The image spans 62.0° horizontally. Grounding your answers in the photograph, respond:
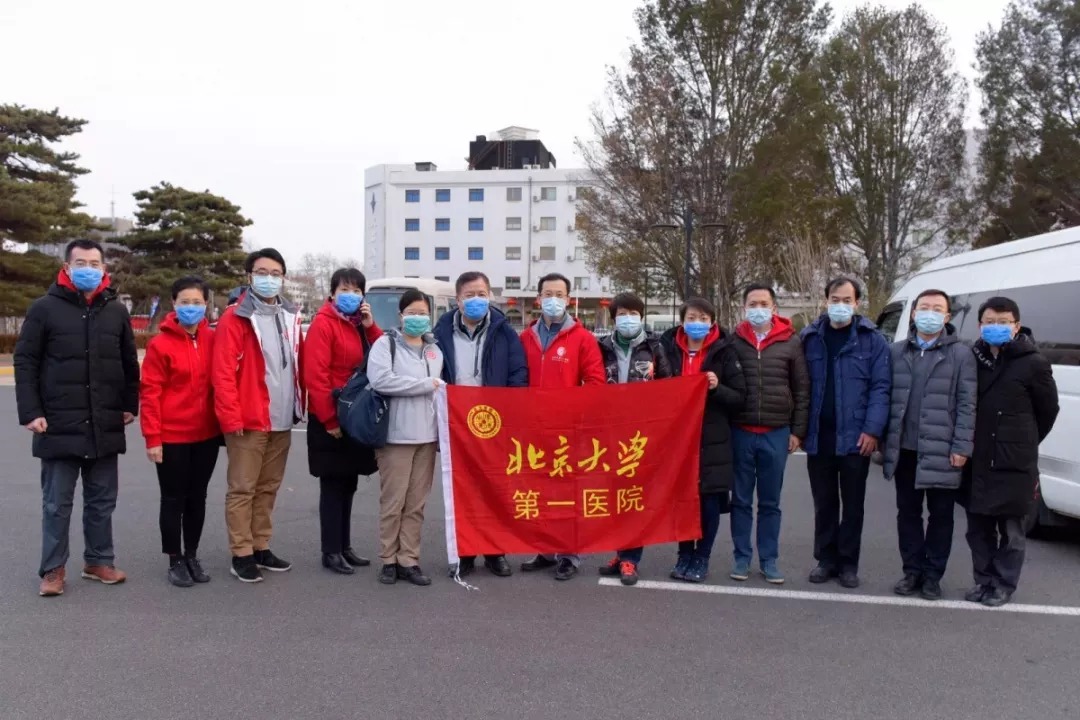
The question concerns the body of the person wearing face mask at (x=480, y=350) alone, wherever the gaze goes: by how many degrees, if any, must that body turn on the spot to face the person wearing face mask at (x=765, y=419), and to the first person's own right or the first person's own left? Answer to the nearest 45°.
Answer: approximately 90° to the first person's own left

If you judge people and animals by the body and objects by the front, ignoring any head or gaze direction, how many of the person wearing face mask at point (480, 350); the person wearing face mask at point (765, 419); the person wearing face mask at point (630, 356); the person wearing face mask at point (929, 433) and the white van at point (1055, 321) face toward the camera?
4

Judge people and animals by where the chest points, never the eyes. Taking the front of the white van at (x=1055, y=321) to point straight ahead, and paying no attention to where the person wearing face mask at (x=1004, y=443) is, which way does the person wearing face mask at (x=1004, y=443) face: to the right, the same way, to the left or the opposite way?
to the left

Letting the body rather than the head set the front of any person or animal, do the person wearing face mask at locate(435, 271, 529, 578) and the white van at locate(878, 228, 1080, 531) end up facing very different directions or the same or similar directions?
very different directions

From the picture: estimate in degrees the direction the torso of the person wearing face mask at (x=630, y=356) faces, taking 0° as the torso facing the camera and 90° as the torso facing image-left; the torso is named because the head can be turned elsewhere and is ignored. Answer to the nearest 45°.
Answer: approximately 0°

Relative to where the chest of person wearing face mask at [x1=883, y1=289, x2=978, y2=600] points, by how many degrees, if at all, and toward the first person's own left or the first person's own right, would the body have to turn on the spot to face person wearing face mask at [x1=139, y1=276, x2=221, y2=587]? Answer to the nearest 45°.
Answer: approximately 45° to the first person's own right

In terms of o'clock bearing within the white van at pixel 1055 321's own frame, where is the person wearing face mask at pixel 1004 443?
The person wearing face mask is roughly at 8 o'clock from the white van.
